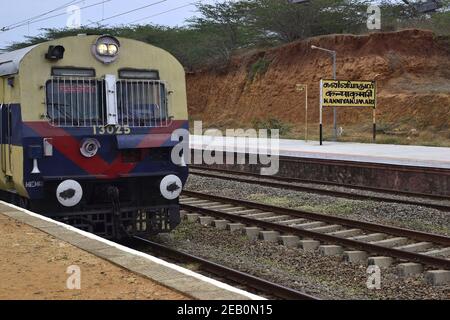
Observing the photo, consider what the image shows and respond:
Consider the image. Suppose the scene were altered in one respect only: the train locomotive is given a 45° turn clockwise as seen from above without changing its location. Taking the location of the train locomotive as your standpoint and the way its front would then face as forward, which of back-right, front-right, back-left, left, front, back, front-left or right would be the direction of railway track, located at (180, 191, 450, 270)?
left

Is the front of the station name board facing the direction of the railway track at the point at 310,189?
yes

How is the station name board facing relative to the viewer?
toward the camera

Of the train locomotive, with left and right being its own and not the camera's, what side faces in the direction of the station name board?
left

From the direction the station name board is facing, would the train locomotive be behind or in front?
in front

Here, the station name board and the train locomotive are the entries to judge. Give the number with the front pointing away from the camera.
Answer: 0

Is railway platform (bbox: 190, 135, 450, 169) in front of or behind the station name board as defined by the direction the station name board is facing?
in front

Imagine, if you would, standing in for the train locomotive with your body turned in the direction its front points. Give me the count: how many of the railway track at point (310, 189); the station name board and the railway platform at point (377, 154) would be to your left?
3

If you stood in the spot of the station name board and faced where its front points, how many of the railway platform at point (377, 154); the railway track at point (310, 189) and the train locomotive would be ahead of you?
3

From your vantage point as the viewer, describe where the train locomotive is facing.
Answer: facing the viewer and to the right of the viewer

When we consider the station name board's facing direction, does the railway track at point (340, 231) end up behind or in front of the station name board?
in front

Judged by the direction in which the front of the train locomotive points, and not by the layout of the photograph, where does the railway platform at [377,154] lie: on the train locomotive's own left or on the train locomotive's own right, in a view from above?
on the train locomotive's own left
